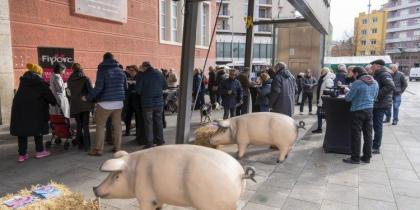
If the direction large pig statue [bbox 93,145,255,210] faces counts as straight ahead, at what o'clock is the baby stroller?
The baby stroller is roughly at 2 o'clock from the large pig statue.

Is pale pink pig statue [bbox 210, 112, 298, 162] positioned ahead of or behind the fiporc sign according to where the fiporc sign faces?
ahead

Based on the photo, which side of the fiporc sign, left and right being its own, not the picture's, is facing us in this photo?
front

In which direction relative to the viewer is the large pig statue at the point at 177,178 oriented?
to the viewer's left

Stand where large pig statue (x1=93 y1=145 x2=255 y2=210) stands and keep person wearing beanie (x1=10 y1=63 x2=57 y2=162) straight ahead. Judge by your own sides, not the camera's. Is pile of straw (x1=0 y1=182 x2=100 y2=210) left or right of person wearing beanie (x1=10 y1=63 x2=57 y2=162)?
left

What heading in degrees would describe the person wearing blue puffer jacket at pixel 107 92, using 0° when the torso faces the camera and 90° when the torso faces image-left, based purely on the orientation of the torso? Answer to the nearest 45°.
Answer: approximately 135°

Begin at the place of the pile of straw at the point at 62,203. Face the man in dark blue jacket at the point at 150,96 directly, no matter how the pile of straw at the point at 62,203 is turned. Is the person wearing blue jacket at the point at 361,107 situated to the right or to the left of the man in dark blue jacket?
right

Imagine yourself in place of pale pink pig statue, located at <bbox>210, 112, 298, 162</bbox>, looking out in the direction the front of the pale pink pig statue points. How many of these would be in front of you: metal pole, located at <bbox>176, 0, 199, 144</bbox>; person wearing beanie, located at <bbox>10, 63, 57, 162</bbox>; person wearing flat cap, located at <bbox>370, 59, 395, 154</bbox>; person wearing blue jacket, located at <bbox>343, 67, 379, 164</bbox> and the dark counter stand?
2

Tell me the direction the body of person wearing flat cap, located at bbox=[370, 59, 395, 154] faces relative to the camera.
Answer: to the viewer's left

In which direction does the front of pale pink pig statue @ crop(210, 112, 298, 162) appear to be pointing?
to the viewer's left

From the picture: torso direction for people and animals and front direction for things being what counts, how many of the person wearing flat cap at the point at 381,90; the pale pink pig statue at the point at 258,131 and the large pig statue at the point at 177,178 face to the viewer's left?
3

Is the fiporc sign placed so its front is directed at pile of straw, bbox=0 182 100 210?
yes

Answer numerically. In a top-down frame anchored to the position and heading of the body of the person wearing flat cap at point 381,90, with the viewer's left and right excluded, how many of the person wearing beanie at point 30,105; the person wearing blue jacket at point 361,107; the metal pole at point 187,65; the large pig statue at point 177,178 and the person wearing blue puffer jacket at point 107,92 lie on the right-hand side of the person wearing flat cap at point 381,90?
0

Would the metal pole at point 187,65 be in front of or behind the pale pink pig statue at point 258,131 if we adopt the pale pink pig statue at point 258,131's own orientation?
in front

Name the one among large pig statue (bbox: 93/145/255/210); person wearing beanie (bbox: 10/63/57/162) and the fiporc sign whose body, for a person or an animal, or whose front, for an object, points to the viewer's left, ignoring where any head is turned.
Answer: the large pig statue

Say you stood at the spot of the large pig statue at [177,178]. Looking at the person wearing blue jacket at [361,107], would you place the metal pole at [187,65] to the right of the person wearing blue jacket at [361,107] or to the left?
left

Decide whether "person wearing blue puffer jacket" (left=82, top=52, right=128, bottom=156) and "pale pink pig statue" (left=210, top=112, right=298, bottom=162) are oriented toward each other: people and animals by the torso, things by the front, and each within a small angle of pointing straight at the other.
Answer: no
